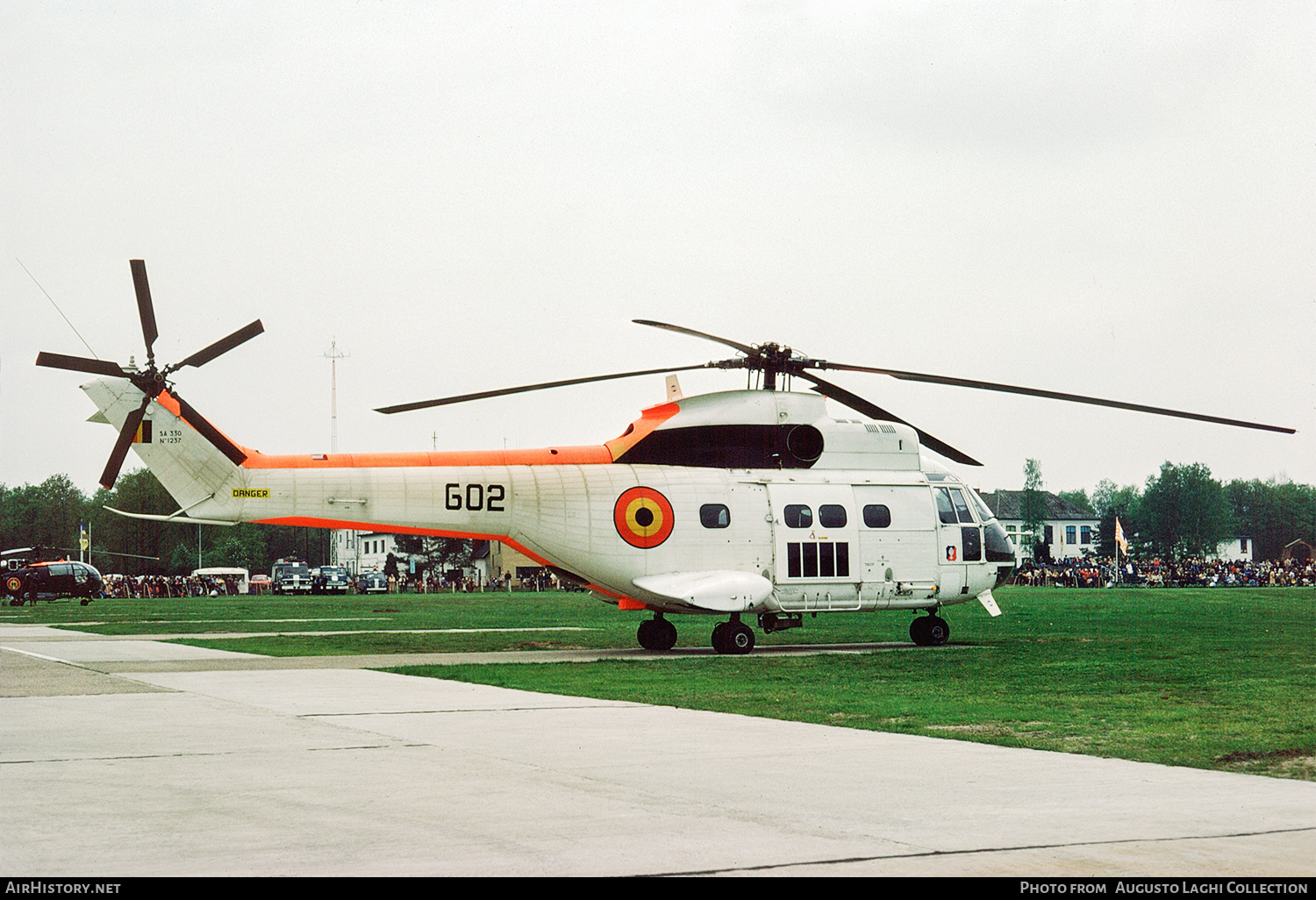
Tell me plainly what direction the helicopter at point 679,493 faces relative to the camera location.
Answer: facing to the right of the viewer
